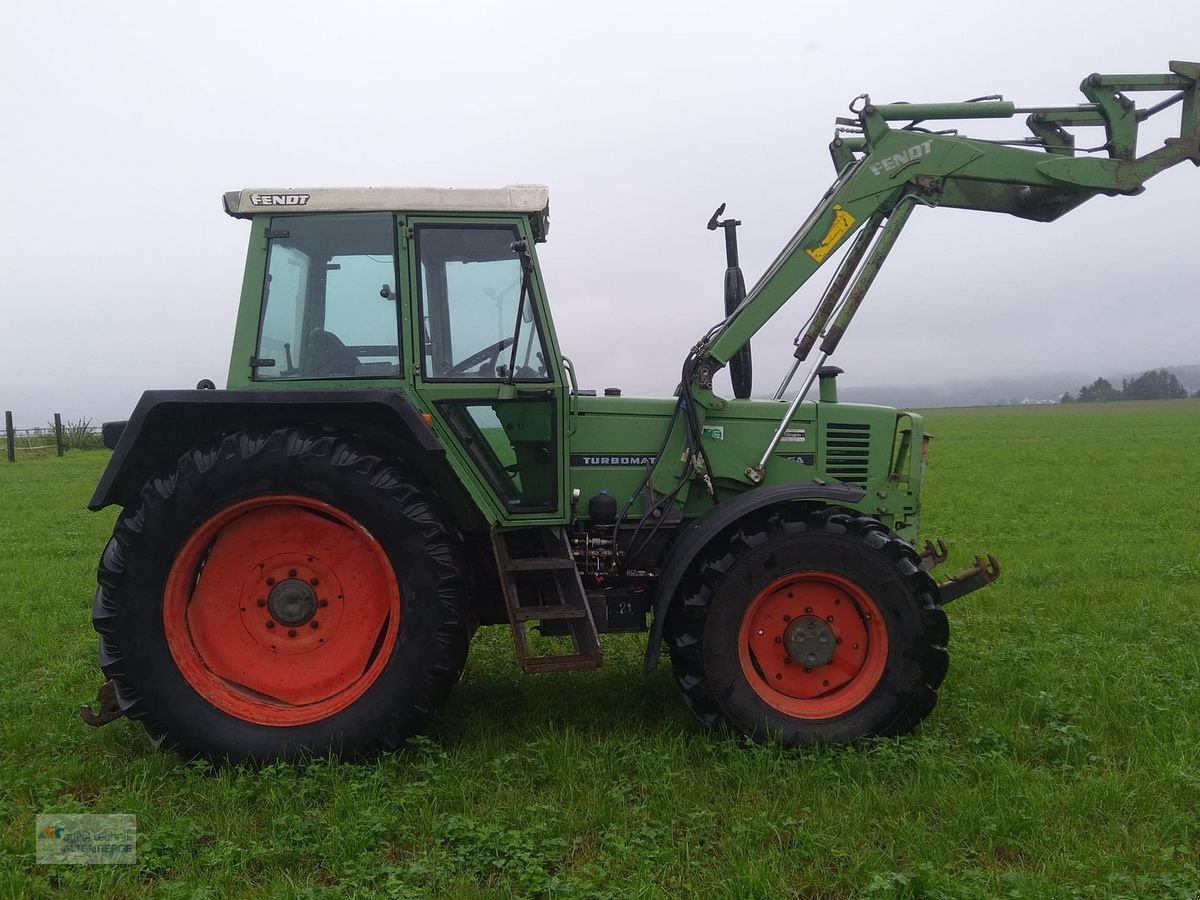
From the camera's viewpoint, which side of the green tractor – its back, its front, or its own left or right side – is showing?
right

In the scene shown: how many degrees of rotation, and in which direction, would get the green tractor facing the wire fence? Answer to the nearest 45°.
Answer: approximately 135° to its left
